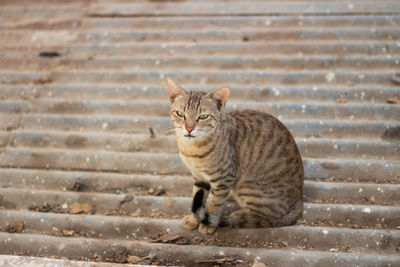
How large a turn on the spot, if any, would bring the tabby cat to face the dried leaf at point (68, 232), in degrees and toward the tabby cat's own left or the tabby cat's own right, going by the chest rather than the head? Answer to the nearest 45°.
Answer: approximately 45° to the tabby cat's own right

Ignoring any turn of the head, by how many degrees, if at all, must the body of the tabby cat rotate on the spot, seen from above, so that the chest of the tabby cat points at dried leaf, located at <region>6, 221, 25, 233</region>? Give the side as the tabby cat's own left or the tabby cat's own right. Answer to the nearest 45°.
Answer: approximately 45° to the tabby cat's own right

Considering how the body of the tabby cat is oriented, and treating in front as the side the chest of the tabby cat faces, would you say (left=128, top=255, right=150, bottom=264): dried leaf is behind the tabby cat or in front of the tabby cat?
in front

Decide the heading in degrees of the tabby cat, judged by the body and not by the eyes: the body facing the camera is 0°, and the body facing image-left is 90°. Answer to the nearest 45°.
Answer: approximately 45°

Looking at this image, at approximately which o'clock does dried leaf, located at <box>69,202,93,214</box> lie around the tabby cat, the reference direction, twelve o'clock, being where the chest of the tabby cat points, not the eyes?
The dried leaf is roughly at 2 o'clock from the tabby cat.
